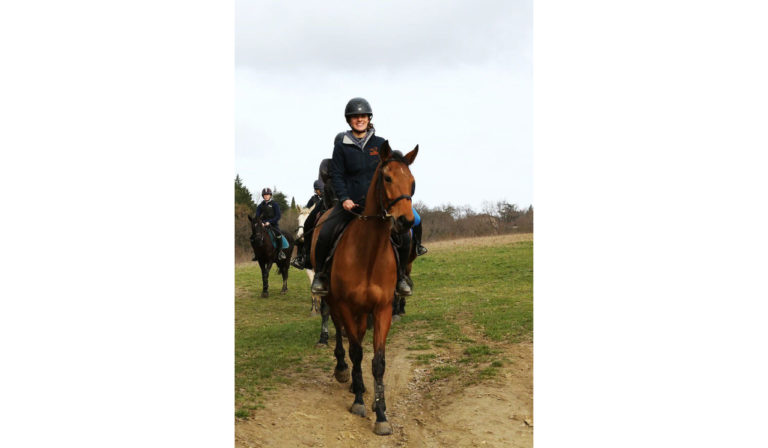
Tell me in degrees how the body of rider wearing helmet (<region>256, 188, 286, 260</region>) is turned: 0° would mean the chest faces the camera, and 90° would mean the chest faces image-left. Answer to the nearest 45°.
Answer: approximately 45°

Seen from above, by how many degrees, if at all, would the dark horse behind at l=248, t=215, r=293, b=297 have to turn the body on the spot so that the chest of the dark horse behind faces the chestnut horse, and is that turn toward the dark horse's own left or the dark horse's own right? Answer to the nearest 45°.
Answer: approximately 45° to the dark horse's own left

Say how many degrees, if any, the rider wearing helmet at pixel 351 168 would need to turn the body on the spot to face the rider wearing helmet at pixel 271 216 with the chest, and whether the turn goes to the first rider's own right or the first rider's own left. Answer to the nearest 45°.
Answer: approximately 180°

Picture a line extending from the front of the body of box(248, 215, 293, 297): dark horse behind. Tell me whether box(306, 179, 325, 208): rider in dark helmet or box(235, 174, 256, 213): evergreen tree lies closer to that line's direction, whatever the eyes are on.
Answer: the rider in dark helmet

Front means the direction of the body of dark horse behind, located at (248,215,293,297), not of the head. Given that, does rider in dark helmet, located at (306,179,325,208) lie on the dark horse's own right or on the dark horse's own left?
on the dark horse's own left

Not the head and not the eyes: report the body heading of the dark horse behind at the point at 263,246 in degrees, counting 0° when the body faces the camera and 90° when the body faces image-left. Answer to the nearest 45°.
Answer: approximately 45°

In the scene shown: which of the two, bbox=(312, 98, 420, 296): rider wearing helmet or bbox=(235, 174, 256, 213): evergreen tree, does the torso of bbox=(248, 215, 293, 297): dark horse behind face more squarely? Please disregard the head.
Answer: the rider wearing helmet

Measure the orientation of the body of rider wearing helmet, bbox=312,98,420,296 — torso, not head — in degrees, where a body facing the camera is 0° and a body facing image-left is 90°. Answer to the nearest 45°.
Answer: approximately 0°

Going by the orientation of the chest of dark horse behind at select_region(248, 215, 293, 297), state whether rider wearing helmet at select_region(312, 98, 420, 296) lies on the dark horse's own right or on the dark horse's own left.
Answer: on the dark horse's own left

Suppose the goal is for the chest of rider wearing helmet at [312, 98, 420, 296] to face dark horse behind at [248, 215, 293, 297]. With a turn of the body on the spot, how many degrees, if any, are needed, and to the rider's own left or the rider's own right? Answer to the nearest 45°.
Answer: approximately 180°
